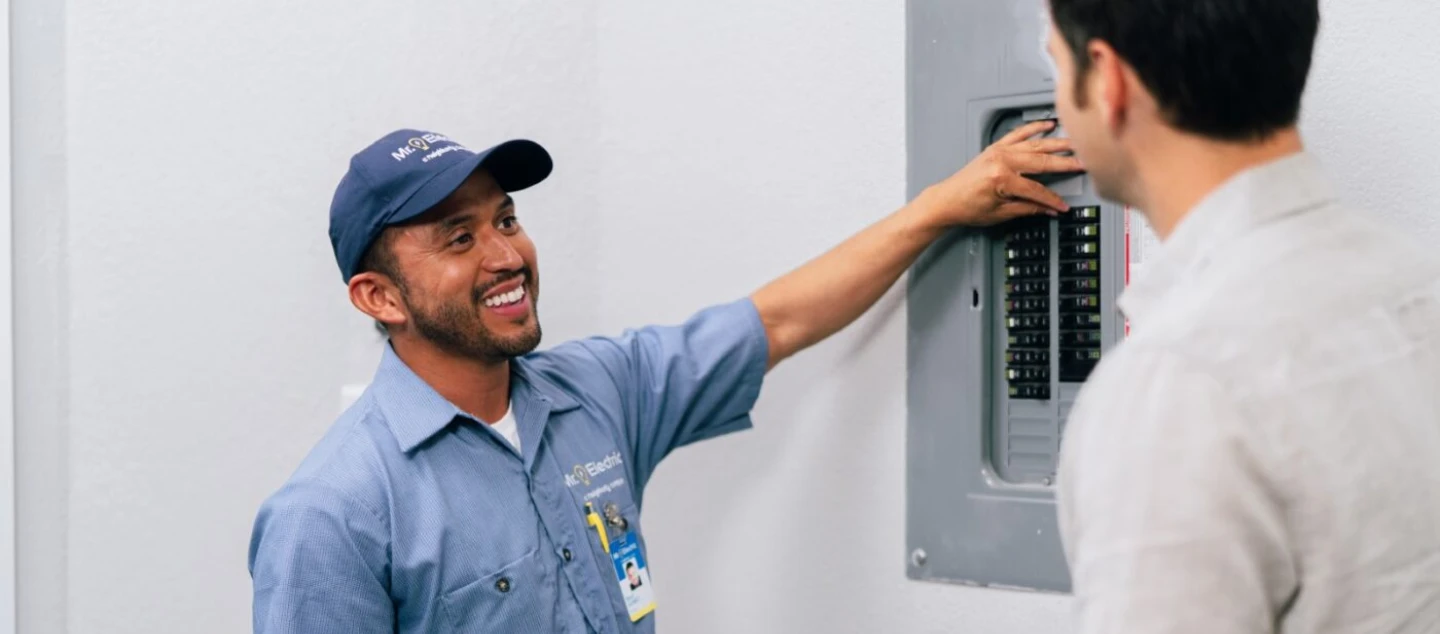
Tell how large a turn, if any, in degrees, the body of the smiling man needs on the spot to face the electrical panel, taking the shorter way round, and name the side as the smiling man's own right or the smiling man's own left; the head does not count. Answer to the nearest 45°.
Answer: approximately 45° to the smiling man's own left

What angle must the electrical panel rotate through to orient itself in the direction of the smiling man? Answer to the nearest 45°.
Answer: approximately 45° to its right

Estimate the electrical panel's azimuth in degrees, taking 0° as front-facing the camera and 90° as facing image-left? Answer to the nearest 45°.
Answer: approximately 45°

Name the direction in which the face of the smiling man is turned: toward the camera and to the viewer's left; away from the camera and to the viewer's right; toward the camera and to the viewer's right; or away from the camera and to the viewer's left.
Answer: toward the camera and to the viewer's right

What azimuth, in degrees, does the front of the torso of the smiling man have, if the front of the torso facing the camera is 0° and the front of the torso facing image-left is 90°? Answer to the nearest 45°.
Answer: approximately 315°
